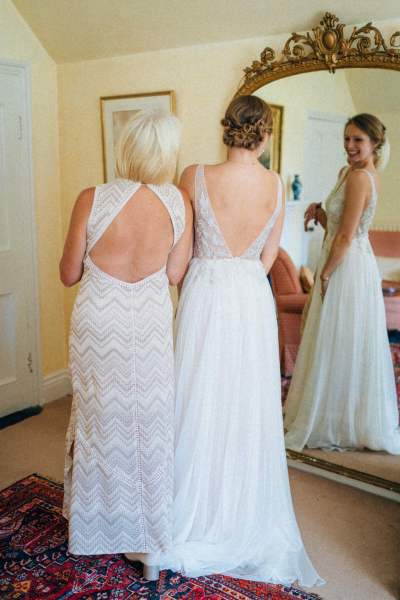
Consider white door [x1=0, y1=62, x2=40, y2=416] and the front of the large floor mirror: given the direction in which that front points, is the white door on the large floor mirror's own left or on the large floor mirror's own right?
on the large floor mirror's own right

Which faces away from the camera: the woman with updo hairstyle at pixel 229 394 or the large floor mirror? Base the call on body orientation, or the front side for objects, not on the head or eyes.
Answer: the woman with updo hairstyle

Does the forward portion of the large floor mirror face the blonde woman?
yes

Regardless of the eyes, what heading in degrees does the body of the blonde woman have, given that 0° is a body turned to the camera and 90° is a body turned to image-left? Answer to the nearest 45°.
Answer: approximately 180°

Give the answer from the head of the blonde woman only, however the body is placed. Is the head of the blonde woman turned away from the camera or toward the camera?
away from the camera

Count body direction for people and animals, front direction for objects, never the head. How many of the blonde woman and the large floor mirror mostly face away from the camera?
1

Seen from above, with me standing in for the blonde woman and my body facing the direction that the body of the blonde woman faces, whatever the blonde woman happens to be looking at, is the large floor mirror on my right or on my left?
on my right

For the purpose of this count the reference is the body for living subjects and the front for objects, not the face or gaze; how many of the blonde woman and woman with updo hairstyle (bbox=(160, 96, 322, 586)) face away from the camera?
2

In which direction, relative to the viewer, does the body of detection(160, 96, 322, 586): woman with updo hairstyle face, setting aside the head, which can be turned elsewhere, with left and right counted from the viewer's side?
facing away from the viewer

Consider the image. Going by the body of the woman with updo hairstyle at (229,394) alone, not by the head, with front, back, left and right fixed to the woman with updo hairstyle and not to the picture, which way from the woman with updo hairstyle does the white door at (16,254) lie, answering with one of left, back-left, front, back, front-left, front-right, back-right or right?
front-left

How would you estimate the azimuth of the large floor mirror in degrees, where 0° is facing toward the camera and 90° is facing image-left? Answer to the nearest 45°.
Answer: approximately 45°

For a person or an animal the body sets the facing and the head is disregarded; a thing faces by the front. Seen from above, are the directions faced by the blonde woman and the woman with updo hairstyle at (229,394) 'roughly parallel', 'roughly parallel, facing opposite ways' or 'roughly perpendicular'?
roughly parallel

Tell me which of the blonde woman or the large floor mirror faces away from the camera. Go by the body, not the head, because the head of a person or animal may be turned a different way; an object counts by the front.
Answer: the blonde woman
